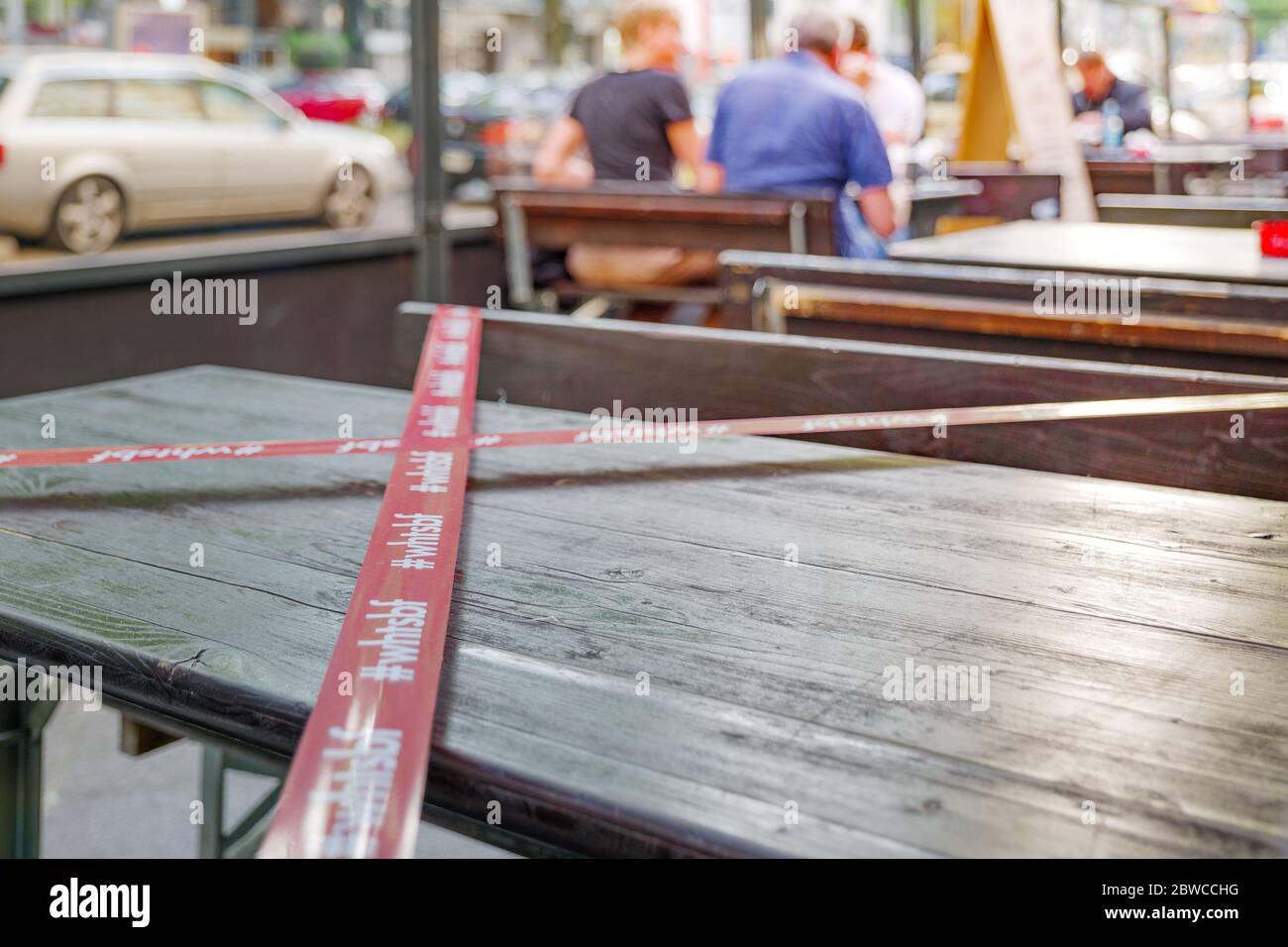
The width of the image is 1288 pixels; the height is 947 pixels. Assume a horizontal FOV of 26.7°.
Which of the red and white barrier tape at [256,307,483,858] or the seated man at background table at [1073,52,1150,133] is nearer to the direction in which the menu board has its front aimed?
the red and white barrier tape

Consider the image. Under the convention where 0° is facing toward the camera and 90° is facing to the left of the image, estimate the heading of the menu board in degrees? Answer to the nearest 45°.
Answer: approximately 315°

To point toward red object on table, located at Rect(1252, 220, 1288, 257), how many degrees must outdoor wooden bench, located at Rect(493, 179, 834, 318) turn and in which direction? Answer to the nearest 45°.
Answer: approximately 135° to its right

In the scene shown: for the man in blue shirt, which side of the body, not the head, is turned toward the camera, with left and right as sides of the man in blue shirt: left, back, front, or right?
back

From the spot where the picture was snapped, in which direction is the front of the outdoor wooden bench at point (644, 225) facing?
facing away from the viewer

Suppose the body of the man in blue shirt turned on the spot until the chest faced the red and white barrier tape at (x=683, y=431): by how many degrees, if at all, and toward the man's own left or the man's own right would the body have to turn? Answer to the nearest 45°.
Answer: approximately 180°

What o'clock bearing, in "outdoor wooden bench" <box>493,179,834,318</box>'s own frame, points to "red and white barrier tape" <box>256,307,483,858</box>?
The red and white barrier tape is roughly at 6 o'clock from the outdoor wooden bench.
